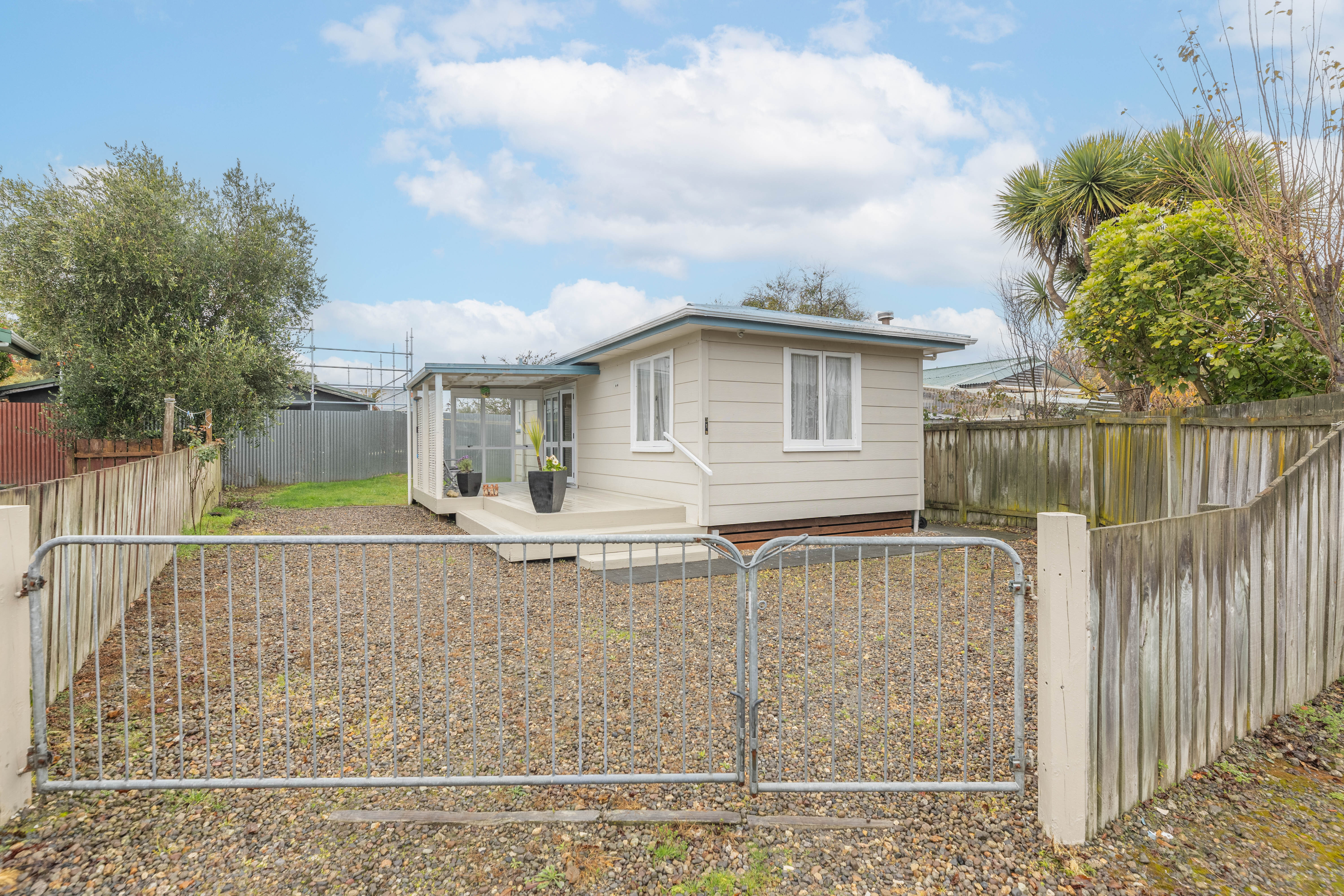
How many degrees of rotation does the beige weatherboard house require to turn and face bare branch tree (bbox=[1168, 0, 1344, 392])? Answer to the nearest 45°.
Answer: approximately 90° to its left

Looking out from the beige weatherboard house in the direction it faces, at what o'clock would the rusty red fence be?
The rusty red fence is roughly at 2 o'clock from the beige weatherboard house.

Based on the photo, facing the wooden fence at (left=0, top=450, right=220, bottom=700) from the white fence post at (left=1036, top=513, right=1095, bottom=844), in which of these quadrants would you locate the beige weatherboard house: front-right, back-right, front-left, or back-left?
front-right

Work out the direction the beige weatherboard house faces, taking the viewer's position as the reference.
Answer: facing the viewer and to the left of the viewer

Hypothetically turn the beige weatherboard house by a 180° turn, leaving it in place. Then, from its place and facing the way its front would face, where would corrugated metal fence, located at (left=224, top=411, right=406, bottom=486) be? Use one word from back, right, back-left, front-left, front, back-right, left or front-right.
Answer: left

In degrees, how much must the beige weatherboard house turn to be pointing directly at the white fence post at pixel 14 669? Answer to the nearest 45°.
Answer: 0° — it already faces it

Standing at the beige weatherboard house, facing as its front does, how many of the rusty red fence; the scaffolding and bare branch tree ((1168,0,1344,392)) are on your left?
1

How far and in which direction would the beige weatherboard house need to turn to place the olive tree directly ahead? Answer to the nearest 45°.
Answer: approximately 45° to its right

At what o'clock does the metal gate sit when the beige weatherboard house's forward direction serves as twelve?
The metal gate is roughly at 11 o'clock from the beige weatherboard house.

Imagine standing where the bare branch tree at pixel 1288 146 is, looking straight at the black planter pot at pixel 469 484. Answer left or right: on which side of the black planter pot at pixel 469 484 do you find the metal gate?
left

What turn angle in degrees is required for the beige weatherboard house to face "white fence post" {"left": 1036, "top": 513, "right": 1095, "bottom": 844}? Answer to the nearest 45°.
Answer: approximately 45° to its left
